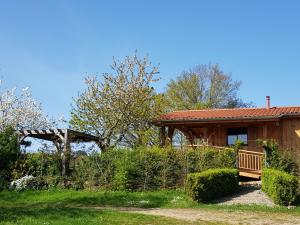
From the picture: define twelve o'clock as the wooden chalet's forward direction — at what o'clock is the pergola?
The pergola is roughly at 2 o'clock from the wooden chalet.

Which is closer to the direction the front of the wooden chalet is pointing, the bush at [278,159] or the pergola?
the bush

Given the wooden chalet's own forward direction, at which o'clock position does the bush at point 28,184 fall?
The bush is roughly at 2 o'clock from the wooden chalet.

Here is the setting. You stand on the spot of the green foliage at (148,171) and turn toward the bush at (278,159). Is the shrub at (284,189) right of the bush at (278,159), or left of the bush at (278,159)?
right

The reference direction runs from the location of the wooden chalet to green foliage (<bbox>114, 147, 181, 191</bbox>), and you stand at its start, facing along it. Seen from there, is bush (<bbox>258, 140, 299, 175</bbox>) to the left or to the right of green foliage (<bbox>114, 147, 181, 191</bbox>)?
left

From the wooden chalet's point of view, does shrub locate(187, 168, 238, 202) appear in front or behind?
in front

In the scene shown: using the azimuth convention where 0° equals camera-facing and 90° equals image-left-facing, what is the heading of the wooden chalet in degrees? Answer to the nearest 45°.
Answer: approximately 0°

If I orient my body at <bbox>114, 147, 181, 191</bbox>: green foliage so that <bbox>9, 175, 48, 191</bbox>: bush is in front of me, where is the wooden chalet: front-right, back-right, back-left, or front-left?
back-right

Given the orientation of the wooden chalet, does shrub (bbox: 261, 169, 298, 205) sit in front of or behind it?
in front

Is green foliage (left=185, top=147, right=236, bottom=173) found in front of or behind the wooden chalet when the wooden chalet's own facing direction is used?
in front

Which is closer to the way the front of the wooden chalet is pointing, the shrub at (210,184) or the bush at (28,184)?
the shrub
